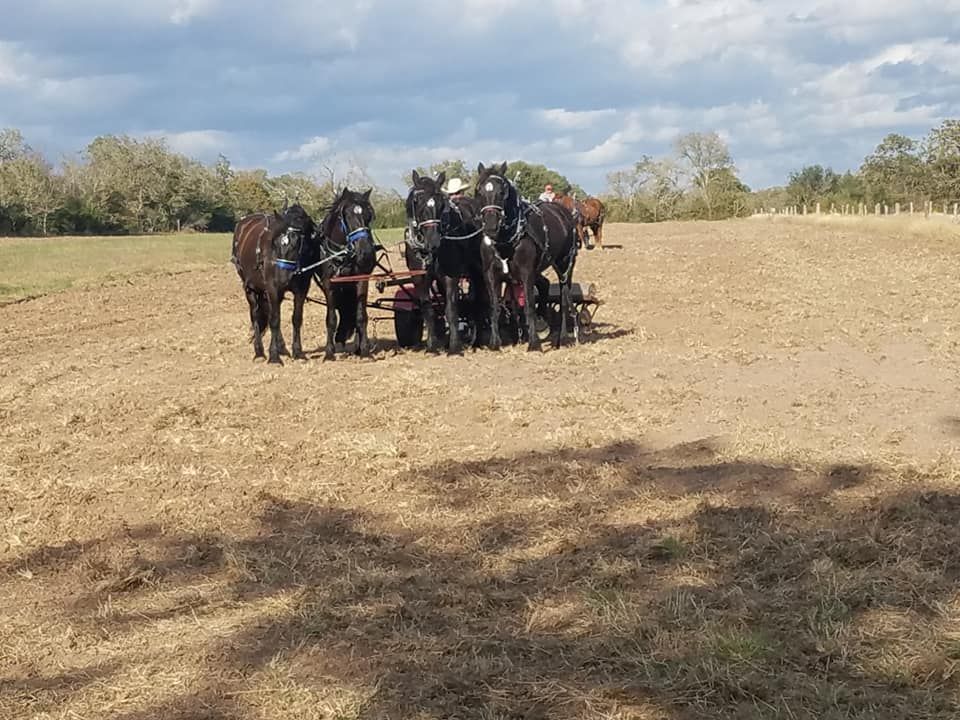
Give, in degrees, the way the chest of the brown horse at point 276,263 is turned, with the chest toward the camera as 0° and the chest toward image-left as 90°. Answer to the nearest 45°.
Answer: approximately 315°

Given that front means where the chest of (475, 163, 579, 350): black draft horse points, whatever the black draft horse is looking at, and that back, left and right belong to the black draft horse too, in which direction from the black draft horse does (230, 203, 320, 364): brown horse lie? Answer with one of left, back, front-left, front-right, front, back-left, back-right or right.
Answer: front-right

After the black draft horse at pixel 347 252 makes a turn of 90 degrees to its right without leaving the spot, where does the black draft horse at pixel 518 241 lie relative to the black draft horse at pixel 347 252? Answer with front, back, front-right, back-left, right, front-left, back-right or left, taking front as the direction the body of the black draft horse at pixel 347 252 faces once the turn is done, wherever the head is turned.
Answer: back

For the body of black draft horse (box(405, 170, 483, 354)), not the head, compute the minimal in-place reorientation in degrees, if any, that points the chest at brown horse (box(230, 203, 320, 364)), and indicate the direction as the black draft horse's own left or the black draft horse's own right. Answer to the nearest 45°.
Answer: approximately 45° to the black draft horse's own right

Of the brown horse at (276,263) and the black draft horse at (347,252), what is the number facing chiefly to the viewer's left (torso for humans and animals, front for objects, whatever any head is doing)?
0

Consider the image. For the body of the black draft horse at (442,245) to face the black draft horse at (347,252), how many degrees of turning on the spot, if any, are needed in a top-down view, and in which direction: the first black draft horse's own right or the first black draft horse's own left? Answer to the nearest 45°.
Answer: approximately 45° to the first black draft horse's own right
